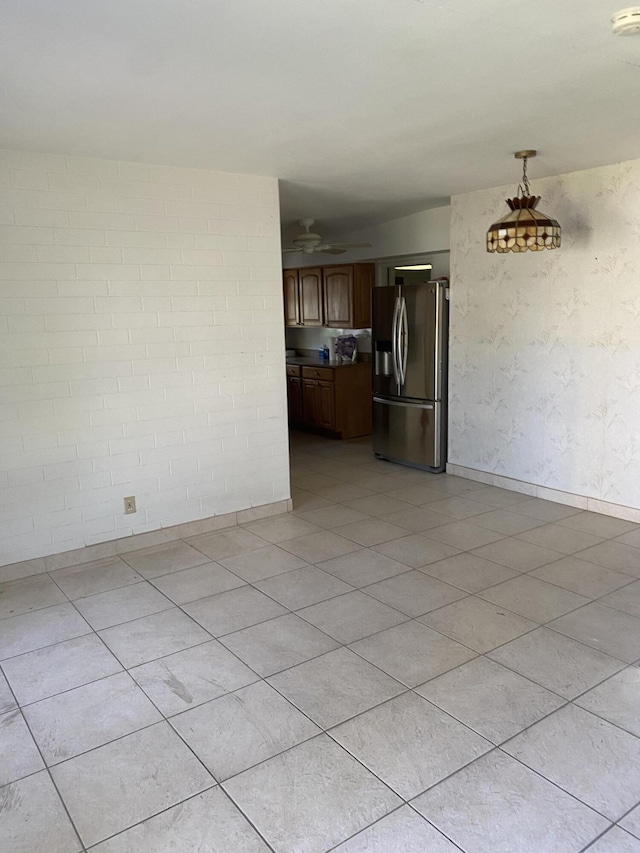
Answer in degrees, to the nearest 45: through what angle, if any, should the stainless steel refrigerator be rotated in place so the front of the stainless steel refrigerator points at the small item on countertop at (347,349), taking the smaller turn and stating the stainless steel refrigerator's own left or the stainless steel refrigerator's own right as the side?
approximately 90° to the stainless steel refrigerator's own right

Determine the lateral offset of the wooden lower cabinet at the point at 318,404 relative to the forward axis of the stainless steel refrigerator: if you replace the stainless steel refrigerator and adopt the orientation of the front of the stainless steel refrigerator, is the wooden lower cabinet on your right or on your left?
on your right

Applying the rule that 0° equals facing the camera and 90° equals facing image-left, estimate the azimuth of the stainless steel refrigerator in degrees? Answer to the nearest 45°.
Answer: approximately 45°

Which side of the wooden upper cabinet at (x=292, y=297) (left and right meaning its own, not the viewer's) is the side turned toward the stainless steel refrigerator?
left

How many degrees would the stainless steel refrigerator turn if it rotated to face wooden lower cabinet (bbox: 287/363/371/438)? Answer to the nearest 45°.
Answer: approximately 90° to its right

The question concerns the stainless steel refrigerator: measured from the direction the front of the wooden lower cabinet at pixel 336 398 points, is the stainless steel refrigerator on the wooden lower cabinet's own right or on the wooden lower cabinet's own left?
on the wooden lower cabinet's own left

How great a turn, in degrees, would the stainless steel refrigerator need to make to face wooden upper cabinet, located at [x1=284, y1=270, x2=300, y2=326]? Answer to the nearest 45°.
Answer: approximately 90° to its right
